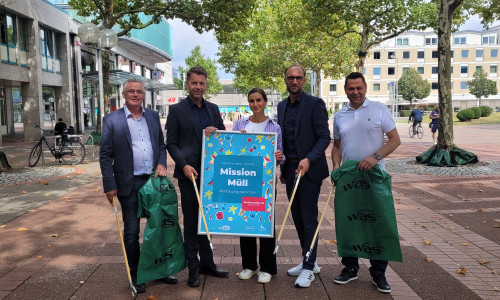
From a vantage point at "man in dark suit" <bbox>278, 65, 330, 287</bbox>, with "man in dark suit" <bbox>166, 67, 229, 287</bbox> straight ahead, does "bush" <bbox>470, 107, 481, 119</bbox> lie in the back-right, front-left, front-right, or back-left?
back-right

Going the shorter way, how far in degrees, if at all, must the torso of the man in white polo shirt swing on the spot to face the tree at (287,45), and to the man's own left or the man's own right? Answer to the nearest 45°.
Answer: approximately 180°

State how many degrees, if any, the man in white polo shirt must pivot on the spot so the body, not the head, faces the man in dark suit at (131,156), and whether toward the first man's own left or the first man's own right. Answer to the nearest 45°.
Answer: approximately 90° to the first man's own right

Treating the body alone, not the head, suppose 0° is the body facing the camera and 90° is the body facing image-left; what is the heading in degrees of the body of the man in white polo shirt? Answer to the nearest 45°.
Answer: approximately 0°

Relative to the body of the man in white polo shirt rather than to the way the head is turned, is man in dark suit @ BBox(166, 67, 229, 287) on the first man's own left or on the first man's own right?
on the first man's own right

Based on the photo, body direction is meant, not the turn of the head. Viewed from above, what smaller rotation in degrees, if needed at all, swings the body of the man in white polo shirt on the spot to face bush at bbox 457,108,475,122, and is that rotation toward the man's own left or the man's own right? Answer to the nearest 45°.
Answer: approximately 180°

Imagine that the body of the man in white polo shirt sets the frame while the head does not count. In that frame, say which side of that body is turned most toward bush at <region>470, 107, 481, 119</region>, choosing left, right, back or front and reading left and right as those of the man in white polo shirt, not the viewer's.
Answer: back
